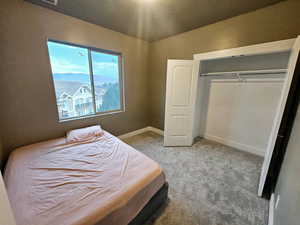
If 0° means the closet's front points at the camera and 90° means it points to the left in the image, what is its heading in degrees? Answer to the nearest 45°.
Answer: approximately 45°

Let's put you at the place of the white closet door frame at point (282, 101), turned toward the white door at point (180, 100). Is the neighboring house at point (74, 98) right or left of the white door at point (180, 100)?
left
